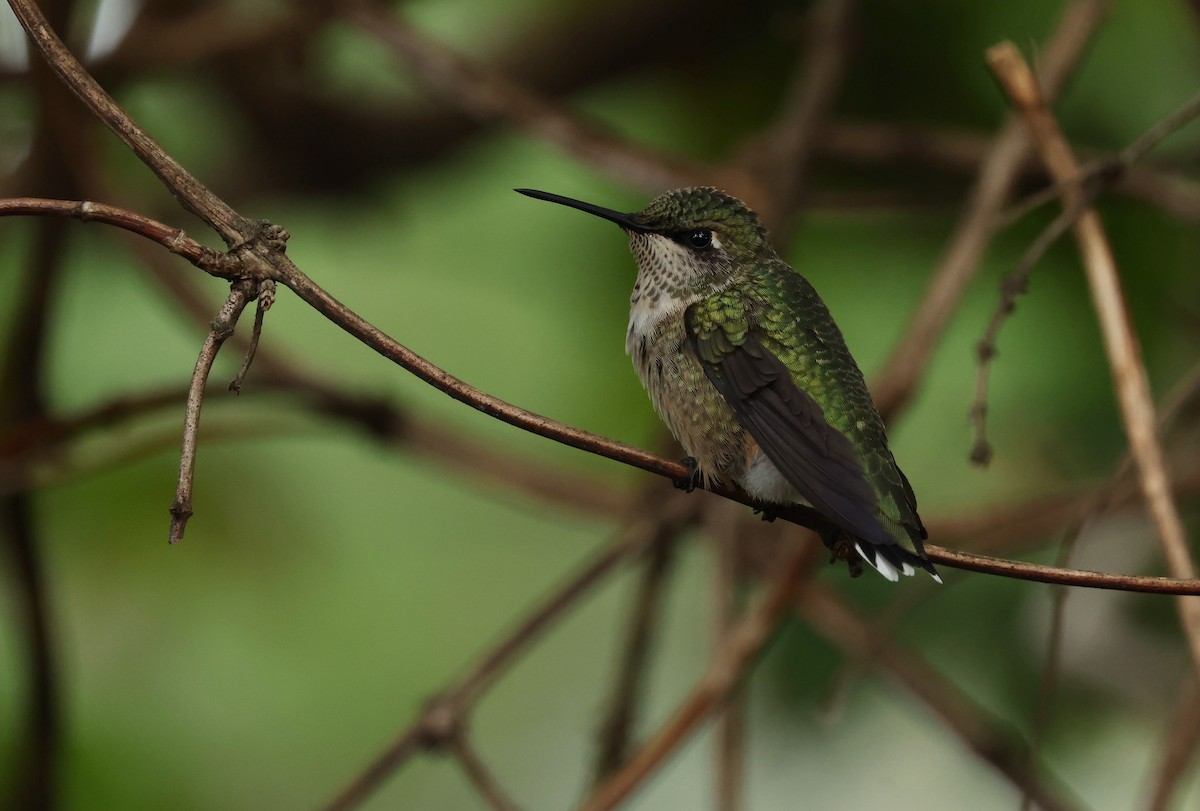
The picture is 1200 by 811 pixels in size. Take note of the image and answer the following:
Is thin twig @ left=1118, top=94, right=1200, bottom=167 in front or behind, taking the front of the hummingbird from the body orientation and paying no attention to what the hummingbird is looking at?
behind

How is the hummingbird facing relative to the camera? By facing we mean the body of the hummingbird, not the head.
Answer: to the viewer's left

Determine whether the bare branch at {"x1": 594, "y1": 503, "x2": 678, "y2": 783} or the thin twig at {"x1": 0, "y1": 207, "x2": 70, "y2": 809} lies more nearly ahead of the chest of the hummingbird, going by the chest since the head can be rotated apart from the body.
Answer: the thin twig

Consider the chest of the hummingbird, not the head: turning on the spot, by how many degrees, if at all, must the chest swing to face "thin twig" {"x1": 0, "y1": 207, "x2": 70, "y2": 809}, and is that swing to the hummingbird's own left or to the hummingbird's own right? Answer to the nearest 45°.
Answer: approximately 45° to the hummingbird's own right

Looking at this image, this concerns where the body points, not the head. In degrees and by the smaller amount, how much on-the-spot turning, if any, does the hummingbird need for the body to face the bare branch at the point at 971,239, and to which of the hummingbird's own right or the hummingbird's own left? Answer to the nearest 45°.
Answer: approximately 135° to the hummingbird's own right
